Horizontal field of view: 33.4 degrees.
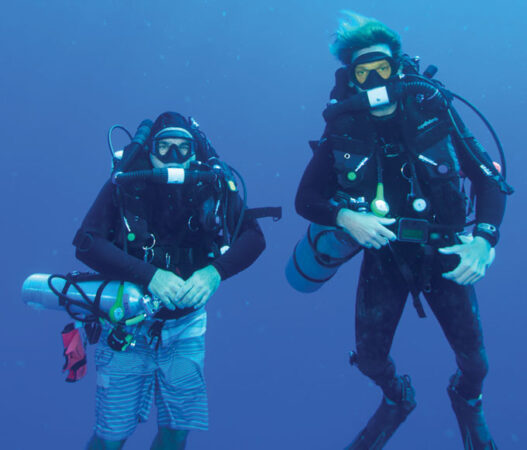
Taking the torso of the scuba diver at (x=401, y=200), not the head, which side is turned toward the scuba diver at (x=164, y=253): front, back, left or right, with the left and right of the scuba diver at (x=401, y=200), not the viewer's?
right

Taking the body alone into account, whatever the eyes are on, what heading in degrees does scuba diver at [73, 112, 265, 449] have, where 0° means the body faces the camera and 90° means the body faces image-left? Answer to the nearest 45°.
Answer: approximately 0°

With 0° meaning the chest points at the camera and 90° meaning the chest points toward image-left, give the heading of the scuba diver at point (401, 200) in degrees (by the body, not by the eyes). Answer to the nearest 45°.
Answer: approximately 0°

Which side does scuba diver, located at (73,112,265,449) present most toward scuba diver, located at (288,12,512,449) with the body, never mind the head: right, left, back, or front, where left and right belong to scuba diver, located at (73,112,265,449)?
left

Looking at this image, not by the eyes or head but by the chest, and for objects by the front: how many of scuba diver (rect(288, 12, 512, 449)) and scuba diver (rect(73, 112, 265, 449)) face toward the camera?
2
